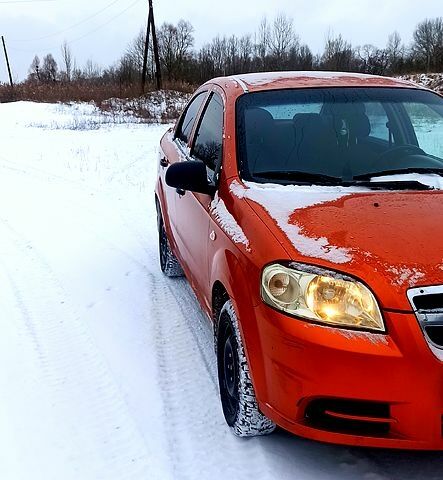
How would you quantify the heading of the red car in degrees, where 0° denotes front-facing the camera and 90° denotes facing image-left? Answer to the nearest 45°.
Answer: approximately 315°
